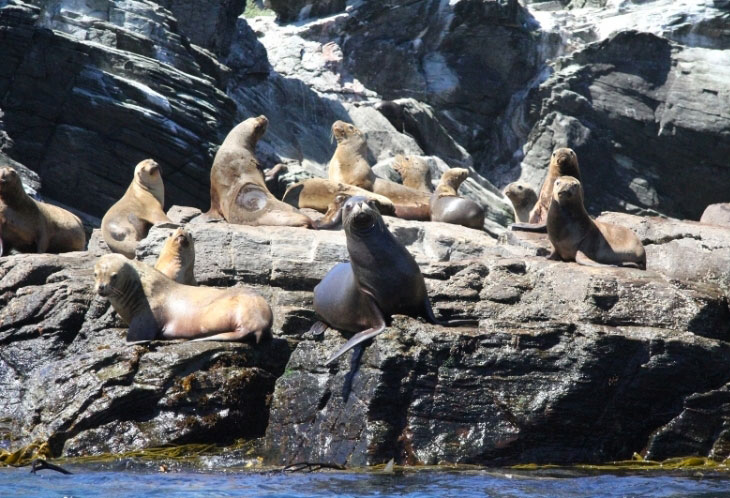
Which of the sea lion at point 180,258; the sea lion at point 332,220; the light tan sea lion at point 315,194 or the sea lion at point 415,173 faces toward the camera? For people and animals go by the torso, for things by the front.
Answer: the sea lion at point 180,258

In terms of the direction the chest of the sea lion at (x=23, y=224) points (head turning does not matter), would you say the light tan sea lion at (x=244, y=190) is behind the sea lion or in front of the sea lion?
behind

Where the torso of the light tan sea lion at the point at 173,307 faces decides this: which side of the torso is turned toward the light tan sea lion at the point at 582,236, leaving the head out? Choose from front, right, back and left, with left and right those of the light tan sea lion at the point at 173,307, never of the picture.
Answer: back

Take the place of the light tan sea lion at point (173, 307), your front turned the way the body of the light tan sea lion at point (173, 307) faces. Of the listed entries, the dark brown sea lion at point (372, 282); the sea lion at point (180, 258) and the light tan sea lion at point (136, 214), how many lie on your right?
2

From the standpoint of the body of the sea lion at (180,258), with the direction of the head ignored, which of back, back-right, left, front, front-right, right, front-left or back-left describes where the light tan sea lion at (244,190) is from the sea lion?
back

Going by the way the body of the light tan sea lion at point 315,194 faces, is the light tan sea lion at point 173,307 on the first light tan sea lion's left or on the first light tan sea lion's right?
on the first light tan sea lion's left

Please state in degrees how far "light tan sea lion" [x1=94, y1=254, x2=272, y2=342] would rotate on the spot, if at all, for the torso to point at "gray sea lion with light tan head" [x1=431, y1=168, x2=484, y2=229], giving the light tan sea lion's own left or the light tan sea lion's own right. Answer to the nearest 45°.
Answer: approximately 135° to the light tan sea lion's own right

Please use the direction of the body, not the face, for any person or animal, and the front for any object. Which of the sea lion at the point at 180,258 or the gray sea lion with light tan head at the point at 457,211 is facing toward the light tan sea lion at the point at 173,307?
the sea lion
